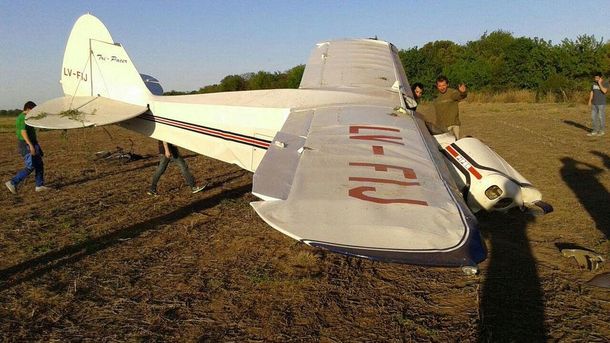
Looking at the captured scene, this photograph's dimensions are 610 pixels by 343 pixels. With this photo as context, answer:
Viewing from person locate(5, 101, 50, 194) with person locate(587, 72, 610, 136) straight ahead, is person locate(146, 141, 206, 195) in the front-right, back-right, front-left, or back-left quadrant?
front-right

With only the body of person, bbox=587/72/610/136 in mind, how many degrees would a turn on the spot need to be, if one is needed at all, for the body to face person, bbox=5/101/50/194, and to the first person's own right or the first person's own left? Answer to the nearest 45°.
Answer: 0° — they already face them

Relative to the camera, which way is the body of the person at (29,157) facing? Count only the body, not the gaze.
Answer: to the viewer's right

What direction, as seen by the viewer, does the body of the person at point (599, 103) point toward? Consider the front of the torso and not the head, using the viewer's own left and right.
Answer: facing the viewer and to the left of the viewer
